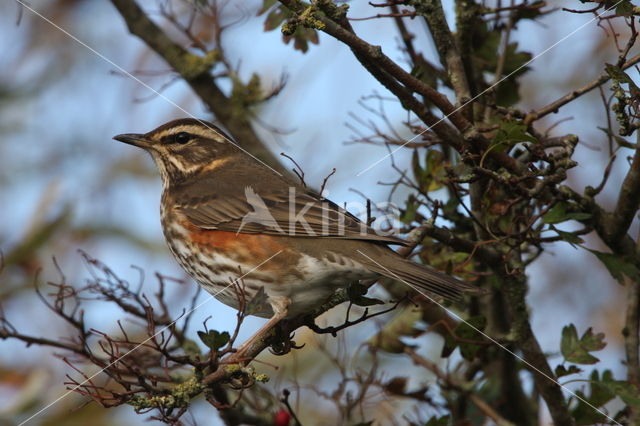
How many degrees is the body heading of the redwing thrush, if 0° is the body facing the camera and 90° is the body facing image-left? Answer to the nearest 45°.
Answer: approximately 90°
